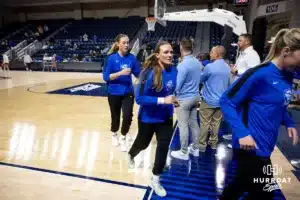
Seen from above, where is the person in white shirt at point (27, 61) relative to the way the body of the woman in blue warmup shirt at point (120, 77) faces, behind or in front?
behind
